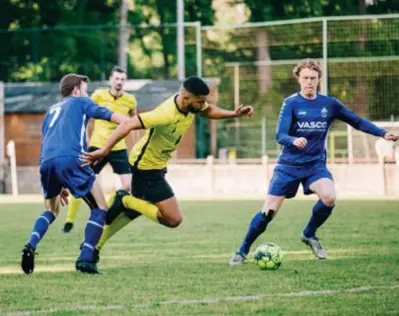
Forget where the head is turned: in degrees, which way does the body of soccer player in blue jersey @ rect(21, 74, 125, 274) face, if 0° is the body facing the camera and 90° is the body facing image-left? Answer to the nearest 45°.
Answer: approximately 225°

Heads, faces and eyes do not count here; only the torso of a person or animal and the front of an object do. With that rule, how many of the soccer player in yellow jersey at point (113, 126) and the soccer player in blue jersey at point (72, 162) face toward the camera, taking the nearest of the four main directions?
1

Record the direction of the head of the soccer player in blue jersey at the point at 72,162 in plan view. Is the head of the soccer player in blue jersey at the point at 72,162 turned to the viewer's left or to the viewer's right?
to the viewer's right

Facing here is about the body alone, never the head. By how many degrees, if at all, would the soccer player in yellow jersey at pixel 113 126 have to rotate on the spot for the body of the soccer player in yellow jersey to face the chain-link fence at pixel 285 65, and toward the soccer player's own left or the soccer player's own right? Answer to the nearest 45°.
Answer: approximately 180°
